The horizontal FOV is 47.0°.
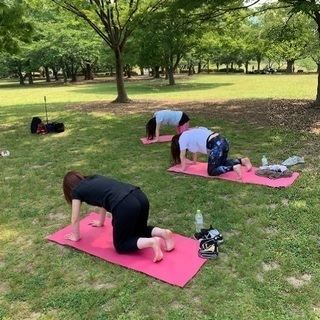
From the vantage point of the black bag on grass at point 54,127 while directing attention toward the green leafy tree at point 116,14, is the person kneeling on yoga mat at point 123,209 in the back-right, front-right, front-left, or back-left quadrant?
back-right

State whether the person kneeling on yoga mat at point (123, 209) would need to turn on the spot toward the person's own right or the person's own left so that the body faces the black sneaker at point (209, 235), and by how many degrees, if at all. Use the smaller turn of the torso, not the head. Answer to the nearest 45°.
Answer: approximately 135° to the person's own right

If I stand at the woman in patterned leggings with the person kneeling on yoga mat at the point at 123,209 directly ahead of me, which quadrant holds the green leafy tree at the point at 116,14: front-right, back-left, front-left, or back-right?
back-right

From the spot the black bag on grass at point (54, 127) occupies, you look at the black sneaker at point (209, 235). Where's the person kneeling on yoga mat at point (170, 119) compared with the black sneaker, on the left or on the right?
left

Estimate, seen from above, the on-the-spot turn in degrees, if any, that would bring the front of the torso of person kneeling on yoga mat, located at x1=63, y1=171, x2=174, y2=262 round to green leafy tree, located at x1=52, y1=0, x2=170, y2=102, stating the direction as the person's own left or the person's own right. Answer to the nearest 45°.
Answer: approximately 45° to the person's own right

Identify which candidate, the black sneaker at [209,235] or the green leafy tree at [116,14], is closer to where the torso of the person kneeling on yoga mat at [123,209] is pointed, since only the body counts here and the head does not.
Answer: the green leafy tree

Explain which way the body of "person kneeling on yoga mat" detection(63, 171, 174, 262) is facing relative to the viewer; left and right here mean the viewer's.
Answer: facing away from the viewer and to the left of the viewer

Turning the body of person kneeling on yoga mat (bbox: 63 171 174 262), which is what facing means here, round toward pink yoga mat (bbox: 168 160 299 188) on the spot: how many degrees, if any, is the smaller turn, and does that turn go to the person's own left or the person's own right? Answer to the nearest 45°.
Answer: approximately 90° to the person's own right

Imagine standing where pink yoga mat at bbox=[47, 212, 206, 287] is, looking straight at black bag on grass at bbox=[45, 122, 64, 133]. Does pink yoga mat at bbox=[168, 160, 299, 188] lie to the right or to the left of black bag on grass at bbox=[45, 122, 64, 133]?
right

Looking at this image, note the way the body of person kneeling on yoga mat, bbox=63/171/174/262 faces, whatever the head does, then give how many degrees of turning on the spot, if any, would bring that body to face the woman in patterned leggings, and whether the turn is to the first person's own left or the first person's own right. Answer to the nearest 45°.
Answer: approximately 90° to the first person's own right
